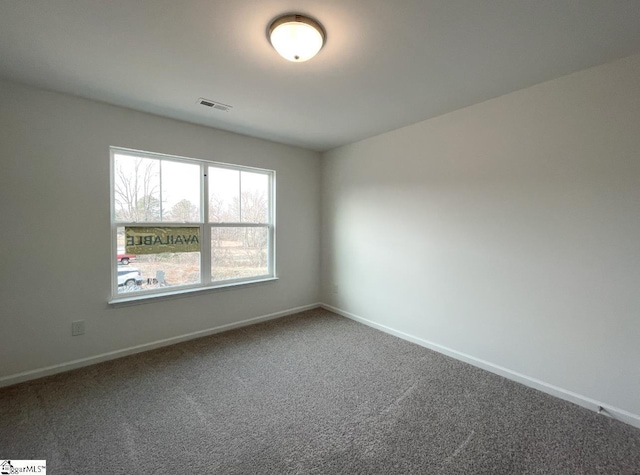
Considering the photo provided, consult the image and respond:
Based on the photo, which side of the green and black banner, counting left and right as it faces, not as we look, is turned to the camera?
back

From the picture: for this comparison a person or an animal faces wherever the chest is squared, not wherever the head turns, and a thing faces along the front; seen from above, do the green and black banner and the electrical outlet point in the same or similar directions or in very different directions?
very different directions

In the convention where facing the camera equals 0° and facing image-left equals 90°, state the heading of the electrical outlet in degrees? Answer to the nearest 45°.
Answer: approximately 0°

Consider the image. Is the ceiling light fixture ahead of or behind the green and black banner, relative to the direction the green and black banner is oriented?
behind

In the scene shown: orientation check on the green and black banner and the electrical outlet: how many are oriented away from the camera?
1

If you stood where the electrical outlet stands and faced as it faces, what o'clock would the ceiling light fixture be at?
The ceiling light fixture is roughly at 11 o'clock from the electrical outlet.
